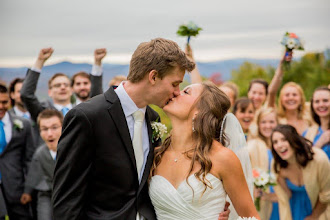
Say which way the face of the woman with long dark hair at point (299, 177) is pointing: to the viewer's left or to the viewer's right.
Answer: to the viewer's left

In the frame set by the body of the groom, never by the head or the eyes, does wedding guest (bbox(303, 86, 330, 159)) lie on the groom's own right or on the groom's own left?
on the groom's own left

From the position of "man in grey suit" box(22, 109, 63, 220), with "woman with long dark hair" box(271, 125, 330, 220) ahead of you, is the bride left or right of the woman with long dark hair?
right

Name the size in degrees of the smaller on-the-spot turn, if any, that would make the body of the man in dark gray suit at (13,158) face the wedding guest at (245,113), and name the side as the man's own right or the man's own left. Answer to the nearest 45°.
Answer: approximately 90° to the man's own left
